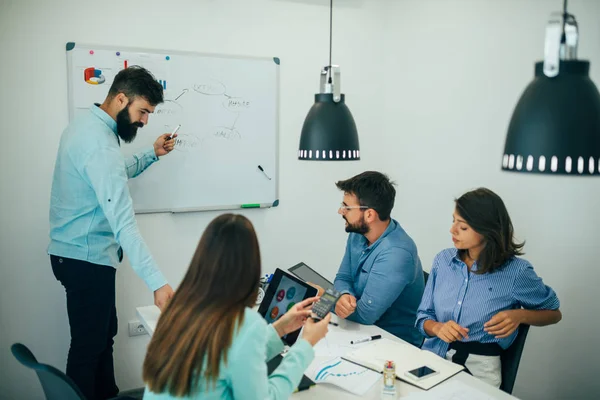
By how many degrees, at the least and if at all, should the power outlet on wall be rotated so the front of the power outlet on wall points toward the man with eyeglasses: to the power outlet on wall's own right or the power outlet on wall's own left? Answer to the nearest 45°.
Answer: approximately 45° to the power outlet on wall's own left

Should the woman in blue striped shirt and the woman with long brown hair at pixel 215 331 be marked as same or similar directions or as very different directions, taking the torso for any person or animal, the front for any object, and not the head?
very different directions

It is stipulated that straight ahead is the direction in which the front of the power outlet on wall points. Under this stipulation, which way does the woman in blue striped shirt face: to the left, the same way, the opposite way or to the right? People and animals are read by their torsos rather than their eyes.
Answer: to the right

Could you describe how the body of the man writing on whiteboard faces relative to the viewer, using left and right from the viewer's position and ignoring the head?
facing to the right of the viewer

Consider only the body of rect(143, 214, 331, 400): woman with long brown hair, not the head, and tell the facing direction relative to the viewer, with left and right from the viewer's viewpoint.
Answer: facing away from the viewer and to the right of the viewer

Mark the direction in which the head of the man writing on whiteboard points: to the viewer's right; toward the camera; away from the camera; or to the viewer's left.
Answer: to the viewer's right

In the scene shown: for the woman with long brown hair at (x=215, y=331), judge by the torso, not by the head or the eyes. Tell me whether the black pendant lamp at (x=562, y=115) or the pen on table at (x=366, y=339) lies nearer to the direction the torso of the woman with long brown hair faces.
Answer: the pen on table

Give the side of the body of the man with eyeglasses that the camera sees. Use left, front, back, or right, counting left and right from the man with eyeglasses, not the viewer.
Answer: left

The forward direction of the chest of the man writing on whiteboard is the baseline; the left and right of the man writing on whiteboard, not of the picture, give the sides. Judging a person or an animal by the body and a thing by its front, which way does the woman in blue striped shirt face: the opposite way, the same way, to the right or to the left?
the opposite way

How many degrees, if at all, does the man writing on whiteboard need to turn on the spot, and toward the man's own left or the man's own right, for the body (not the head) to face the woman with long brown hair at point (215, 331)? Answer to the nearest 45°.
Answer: approximately 90° to the man's own right
